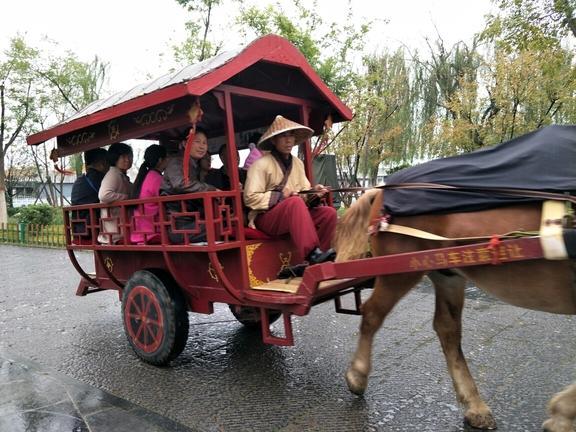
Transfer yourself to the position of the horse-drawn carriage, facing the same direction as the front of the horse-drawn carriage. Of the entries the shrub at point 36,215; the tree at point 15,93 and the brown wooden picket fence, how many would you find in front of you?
0

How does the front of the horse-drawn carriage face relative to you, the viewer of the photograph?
facing the viewer and to the right of the viewer

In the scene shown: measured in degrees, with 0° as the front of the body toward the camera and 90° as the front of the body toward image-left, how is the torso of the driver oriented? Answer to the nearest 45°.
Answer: approximately 315°

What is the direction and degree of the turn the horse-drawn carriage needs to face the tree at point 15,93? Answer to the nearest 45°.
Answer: approximately 180°

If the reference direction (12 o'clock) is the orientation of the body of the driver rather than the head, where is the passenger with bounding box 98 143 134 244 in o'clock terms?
The passenger is roughly at 5 o'clock from the driver.

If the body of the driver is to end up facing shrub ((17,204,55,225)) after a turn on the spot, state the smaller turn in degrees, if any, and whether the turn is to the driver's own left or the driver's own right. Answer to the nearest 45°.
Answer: approximately 180°

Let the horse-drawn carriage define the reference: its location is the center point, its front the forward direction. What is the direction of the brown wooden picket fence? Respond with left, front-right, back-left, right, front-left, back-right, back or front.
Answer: back

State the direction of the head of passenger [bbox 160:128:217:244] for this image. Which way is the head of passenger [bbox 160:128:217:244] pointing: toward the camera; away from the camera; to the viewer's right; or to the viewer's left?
toward the camera

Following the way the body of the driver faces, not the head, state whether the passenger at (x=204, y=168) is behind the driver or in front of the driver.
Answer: behind

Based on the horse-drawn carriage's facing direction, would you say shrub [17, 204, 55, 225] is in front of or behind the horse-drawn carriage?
behind

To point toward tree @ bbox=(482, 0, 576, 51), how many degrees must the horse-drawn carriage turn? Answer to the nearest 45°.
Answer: approximately 90° to its left

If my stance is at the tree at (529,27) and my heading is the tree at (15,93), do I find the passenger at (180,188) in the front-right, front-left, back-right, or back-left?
front-left

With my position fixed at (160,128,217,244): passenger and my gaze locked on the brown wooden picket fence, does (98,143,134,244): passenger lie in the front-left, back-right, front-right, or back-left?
front-left

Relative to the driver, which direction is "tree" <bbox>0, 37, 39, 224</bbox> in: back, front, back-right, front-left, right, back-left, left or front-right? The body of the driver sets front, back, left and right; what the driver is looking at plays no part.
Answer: back
